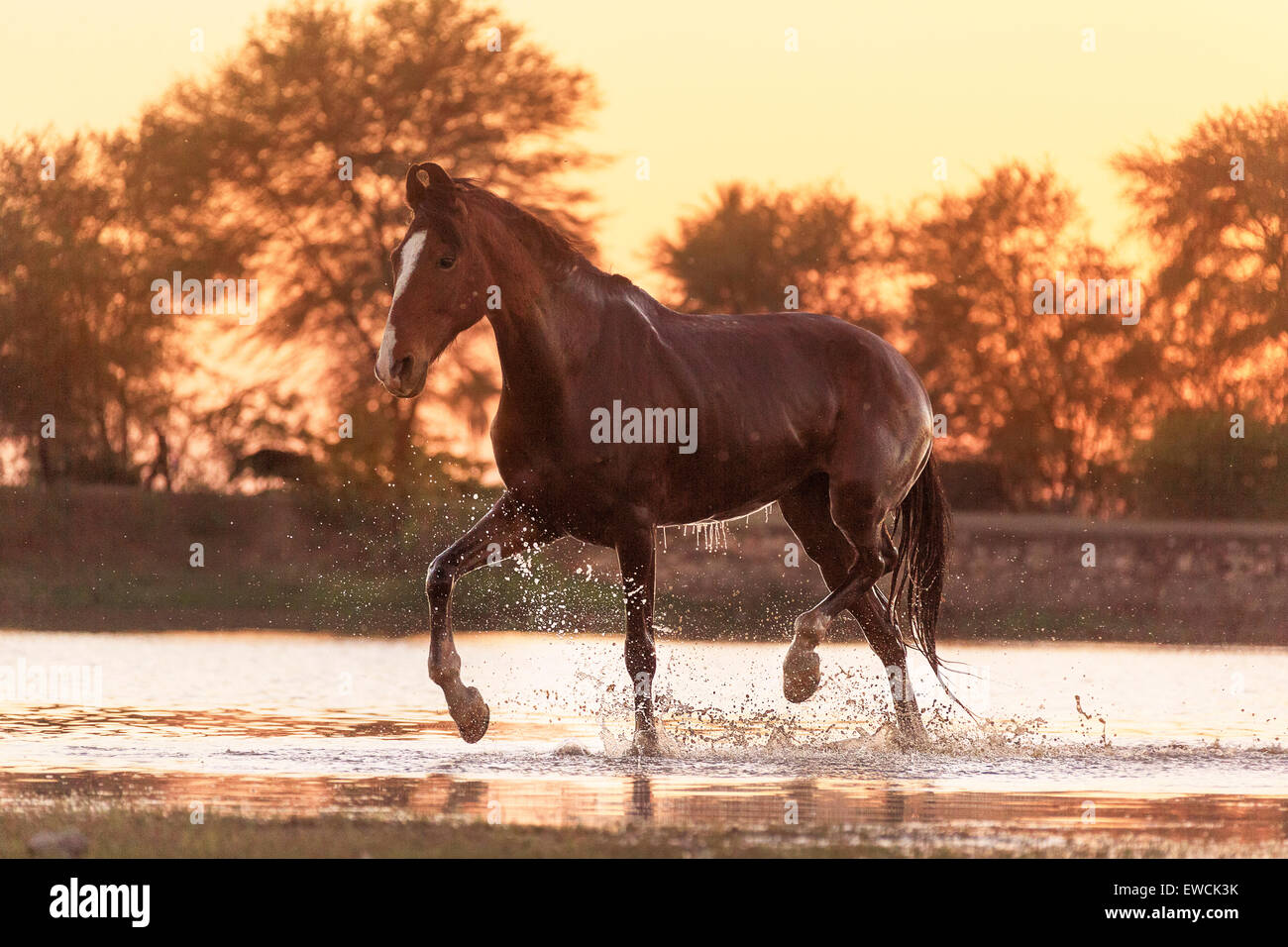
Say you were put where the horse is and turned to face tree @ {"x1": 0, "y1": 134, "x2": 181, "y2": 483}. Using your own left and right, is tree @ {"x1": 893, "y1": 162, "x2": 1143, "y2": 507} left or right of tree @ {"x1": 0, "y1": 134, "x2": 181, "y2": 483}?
right

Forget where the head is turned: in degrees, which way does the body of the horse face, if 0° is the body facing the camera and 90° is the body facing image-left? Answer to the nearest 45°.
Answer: approximately 90°

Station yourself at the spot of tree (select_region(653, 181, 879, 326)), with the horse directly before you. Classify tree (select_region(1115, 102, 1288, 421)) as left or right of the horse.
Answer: left

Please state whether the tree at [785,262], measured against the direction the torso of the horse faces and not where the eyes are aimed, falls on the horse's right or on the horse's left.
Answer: on the horse's right

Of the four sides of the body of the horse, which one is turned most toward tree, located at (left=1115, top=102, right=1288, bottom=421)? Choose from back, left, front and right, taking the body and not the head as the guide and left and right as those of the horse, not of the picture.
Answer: right

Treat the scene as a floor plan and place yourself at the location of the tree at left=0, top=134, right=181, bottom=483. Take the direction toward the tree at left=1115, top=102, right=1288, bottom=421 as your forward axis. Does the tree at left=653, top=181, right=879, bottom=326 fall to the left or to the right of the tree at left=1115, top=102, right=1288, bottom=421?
left

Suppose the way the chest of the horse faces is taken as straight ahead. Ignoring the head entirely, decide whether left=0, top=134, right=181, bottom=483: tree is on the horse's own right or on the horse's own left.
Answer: on the horse's own right

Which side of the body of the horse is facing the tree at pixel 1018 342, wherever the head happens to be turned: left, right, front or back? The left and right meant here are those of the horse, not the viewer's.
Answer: right
